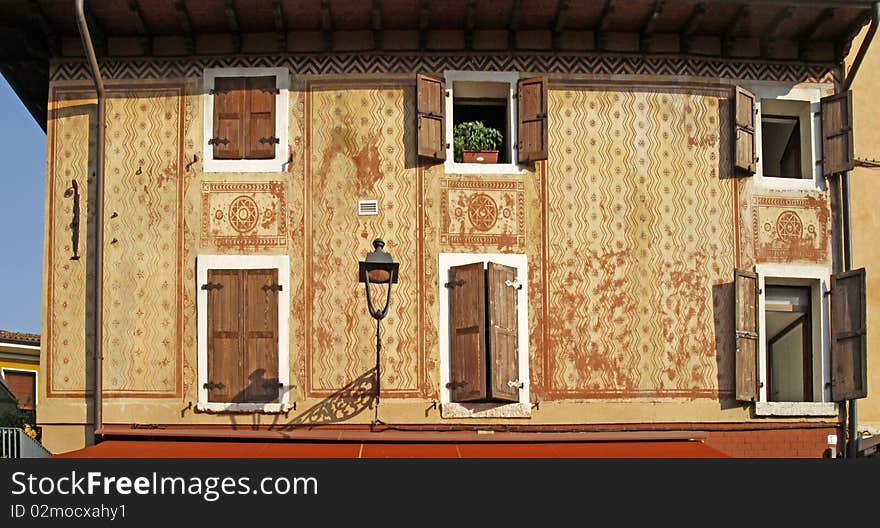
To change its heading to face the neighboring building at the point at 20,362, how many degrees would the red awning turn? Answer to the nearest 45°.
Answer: approximately 135° to its right

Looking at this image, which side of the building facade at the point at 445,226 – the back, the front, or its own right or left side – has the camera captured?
front

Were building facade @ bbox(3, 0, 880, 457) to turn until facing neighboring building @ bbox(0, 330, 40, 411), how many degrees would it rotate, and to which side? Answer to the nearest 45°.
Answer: approximately 135° to its right
